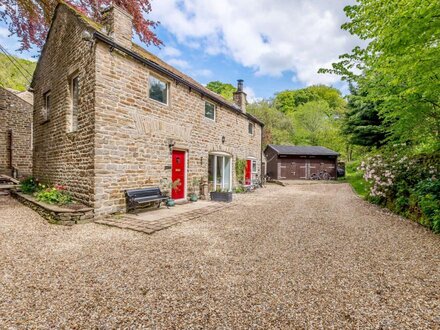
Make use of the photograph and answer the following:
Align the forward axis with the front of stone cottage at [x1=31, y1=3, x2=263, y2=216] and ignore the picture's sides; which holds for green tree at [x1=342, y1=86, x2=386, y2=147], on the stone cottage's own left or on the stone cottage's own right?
on the stone cottage's own left

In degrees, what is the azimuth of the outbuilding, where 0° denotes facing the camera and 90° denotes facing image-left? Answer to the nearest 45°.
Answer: approximately 0°
